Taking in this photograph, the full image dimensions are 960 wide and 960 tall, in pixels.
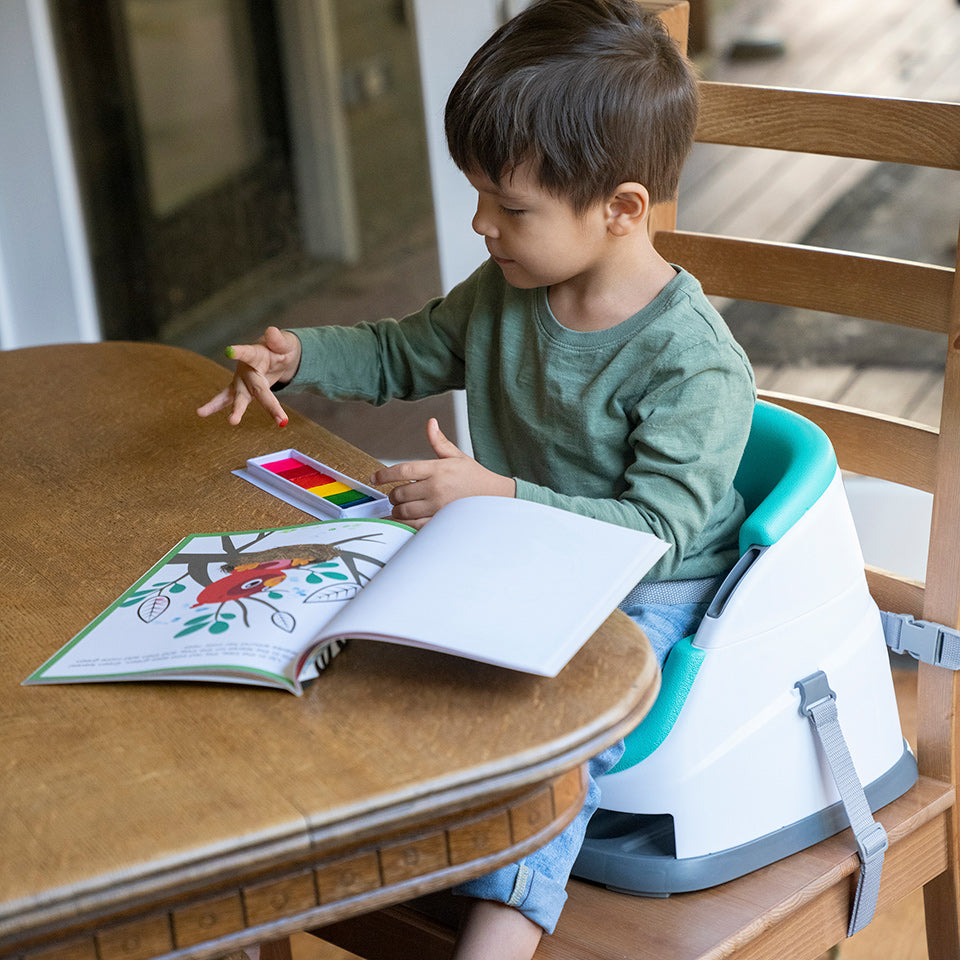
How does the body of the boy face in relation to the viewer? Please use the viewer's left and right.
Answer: facing the viewer and to the left of the viewer

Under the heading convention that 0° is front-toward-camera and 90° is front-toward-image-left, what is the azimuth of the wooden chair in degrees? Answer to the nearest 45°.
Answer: approximately 45°

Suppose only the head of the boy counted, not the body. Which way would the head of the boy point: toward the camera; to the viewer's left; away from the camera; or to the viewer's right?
to the viewer's left
